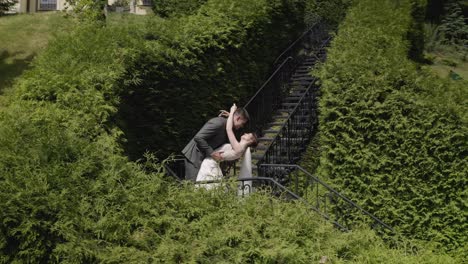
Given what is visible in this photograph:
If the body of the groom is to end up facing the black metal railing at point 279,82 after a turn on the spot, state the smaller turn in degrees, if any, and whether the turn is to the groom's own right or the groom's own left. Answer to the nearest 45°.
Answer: approximately 90° to the groom's own left

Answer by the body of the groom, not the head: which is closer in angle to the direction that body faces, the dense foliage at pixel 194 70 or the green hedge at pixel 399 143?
the green hedge

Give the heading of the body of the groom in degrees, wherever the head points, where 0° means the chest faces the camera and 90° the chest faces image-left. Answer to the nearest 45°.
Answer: approximately 270°

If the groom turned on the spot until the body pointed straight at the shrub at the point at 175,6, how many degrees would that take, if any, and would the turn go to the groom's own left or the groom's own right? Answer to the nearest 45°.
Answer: approximately 90° to the groom's own left

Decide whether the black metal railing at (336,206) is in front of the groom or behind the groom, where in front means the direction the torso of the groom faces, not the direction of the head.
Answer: in front

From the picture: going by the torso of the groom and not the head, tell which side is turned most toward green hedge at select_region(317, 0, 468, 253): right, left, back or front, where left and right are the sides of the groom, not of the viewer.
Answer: front
